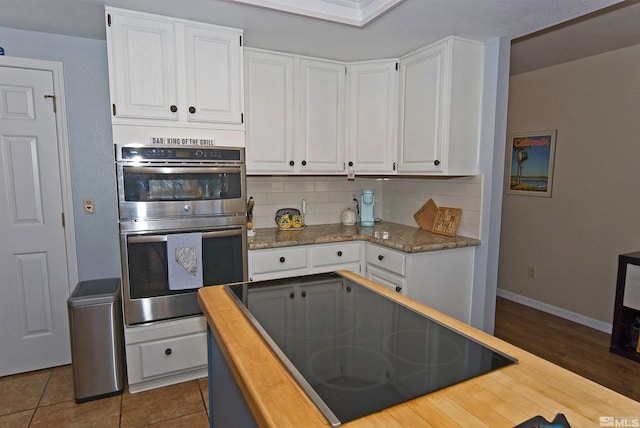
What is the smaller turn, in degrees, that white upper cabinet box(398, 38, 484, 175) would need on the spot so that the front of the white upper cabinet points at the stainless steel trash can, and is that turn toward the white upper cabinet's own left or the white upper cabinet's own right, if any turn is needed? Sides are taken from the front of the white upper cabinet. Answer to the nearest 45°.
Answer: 0° — it already faces it

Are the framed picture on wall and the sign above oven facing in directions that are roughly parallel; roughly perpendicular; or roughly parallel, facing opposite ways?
roughly perpendicular

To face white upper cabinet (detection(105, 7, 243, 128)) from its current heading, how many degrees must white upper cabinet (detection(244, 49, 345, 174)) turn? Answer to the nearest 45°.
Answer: approximately 90° to its right

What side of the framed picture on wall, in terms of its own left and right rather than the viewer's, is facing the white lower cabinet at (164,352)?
front

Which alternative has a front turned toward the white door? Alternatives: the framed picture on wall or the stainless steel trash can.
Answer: the framed picture on wall

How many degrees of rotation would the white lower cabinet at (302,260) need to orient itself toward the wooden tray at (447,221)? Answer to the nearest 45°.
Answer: approximately 45° to its left

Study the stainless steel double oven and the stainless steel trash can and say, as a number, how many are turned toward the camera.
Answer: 2

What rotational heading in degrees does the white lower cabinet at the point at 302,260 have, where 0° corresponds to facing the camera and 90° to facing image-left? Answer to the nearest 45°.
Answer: approximately 315°

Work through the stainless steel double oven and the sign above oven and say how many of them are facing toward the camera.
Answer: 2

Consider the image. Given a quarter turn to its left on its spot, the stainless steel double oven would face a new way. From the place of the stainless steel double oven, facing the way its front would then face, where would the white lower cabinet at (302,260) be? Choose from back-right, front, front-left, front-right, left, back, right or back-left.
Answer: front

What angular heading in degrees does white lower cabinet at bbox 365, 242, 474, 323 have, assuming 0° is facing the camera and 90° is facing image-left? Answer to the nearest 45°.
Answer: approximately 45°

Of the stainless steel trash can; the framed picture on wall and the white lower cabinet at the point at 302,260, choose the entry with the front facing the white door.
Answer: the framed picture on wall

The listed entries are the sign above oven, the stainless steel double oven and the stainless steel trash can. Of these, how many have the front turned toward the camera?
3

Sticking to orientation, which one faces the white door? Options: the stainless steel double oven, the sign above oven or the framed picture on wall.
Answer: the framed picture on wall
